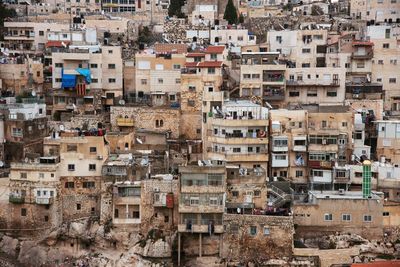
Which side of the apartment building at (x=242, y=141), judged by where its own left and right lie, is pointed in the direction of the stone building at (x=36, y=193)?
right

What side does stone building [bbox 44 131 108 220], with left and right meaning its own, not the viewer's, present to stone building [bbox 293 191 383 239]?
left

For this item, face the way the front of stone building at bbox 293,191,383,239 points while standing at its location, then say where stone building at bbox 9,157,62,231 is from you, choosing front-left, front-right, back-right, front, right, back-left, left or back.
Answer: right

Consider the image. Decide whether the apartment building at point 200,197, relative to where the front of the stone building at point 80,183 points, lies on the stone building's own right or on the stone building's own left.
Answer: on the stone building's own left

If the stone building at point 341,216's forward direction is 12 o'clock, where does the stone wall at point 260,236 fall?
The stone wall is roughly at 2 o'clock from the stone building.

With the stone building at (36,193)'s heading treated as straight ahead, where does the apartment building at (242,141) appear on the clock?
The apartment building is roughly at 9 o'clock from the stone building.

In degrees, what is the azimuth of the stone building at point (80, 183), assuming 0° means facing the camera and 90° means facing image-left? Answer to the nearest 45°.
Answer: approximately 0°

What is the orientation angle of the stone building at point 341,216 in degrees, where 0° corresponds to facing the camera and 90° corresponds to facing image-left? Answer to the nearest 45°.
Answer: approximately 0°
